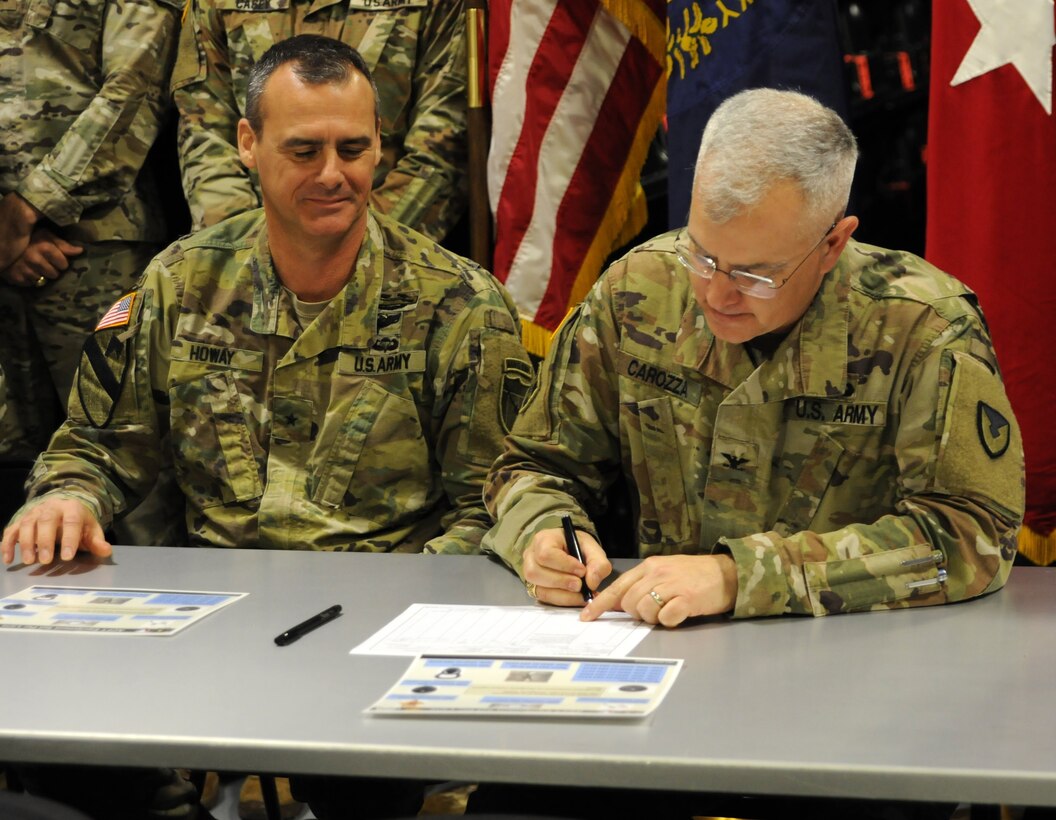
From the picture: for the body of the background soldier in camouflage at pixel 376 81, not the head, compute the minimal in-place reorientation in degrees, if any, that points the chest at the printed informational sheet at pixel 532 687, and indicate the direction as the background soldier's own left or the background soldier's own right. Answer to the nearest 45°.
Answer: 0° — they already face it

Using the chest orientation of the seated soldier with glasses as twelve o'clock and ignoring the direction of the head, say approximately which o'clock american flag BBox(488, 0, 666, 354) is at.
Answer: The american flag is roughly at 4 o'clock from the seated soldier with glasses.

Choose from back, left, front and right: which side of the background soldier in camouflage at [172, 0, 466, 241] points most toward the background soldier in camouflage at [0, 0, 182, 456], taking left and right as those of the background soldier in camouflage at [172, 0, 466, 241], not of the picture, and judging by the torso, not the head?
right

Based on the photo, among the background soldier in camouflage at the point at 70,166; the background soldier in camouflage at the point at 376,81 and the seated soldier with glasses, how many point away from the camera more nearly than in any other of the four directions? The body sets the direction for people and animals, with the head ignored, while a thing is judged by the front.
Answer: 0

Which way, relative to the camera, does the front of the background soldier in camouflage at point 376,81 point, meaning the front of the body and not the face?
toward the camera

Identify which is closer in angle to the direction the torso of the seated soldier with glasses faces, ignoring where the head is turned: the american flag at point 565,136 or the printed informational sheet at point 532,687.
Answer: the printed informational sheet

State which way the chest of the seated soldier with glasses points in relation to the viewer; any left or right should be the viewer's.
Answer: facing the viewer and to the left of the viewer

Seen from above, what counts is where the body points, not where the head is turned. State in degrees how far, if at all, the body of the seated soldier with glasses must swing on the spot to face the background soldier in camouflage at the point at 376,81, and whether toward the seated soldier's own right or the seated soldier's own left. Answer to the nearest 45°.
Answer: approximately 90° to the seated soldier's own right

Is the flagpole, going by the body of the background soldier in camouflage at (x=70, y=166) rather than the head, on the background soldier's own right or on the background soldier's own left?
on the background soldier's own left

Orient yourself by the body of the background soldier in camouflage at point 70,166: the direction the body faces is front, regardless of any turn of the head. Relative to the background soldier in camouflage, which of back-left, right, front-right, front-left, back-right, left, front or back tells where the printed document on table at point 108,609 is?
front-left

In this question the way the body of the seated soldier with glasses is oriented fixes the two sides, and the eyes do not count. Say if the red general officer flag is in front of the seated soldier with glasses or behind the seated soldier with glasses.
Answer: behind

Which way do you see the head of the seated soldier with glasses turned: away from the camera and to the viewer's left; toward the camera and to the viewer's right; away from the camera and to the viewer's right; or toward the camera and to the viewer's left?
toward the camera and to the viewer's left

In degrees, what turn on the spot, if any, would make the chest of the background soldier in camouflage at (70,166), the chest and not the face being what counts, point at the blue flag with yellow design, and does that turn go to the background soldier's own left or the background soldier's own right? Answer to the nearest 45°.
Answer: approximately 90° to the background soldier's own left

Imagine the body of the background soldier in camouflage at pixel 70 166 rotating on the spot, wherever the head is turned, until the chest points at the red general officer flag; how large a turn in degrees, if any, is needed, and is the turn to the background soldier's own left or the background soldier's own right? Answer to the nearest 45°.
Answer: approximately 90° to the background soldier's own left
